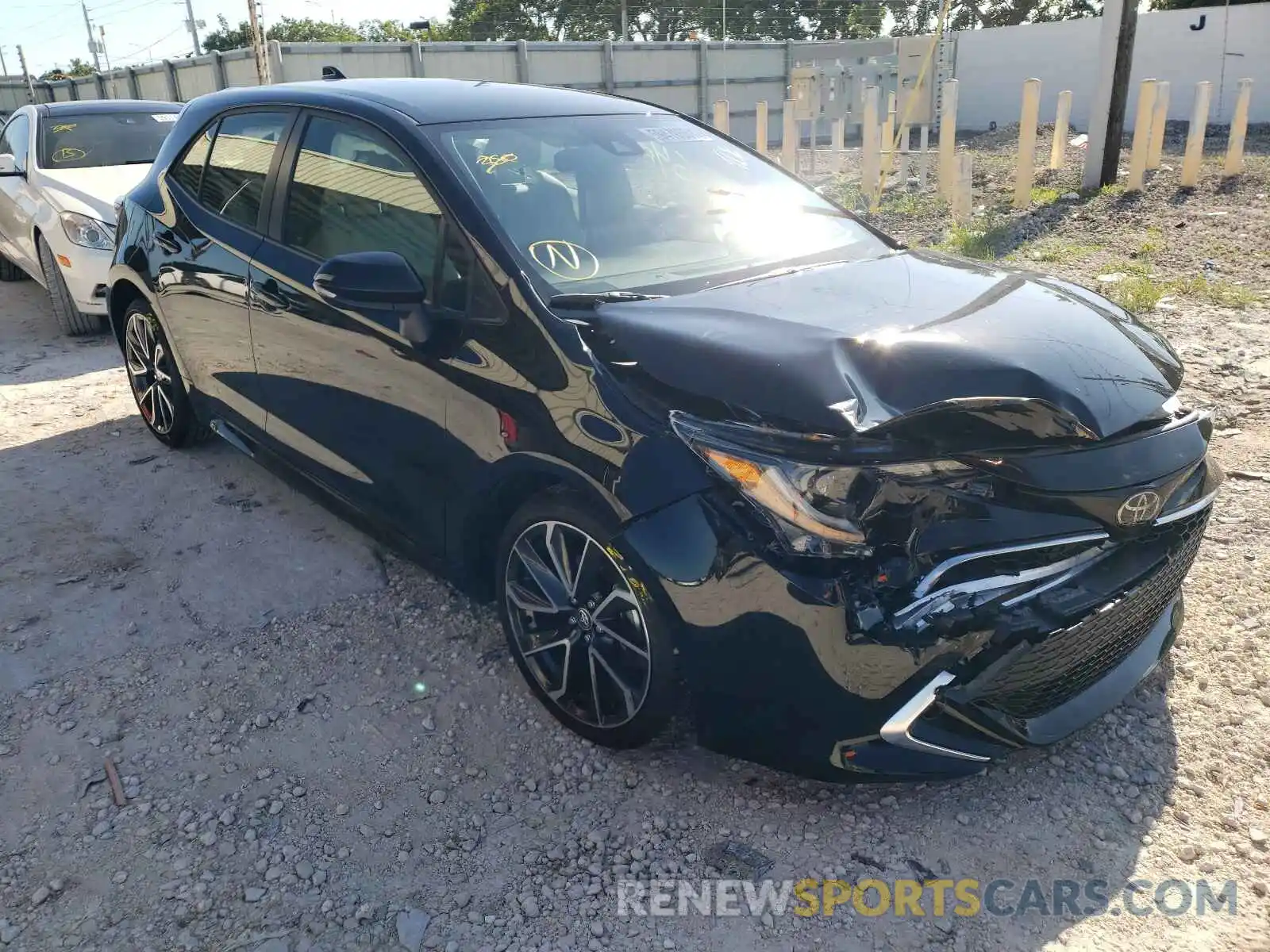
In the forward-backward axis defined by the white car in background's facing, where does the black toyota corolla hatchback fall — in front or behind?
in front

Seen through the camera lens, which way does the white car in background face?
facing the viewer and to the right of the viewer

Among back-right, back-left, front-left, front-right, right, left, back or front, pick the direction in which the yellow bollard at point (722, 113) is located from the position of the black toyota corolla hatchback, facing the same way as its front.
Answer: back-left

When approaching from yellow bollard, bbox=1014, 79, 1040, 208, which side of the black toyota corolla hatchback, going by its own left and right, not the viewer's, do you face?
left

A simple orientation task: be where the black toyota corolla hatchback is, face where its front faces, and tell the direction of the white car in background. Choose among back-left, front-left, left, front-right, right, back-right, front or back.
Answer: back

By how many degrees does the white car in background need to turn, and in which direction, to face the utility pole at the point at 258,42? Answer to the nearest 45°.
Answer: approximately 135° to its left

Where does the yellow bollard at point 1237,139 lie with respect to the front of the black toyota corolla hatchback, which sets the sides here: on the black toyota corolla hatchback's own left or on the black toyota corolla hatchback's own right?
on the black toyota corolla hatchback's own left

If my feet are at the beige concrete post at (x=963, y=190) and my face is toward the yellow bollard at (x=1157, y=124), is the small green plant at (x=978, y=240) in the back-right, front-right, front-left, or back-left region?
back-right

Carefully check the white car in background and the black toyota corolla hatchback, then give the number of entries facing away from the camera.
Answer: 0
